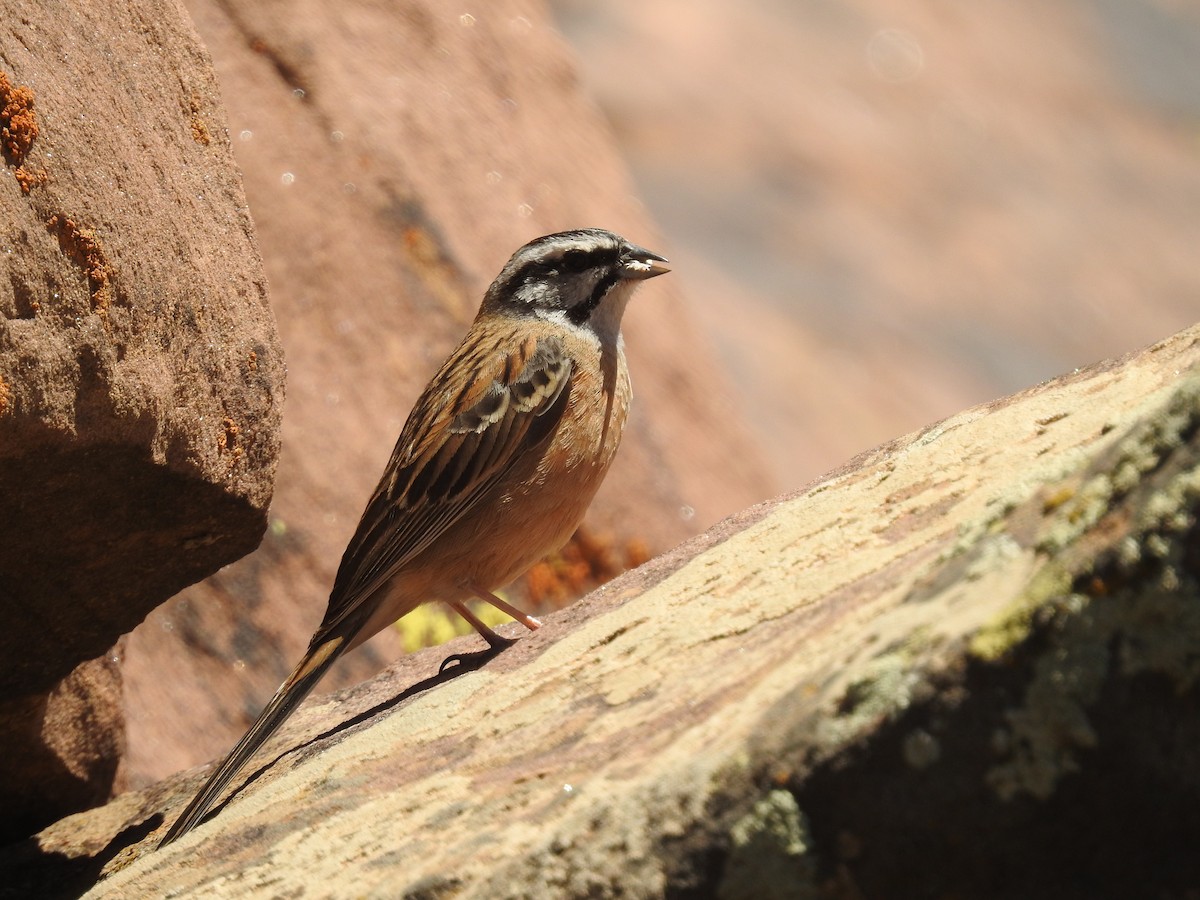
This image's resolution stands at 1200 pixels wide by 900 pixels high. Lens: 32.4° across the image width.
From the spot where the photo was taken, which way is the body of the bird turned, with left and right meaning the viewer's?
facing to the right of the viewer

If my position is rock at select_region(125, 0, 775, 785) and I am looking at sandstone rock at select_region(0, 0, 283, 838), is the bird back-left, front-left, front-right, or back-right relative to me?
front-left

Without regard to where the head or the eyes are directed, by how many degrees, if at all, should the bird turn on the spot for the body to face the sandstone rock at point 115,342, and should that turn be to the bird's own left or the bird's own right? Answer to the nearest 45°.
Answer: approximately 135° to the bird's own right
